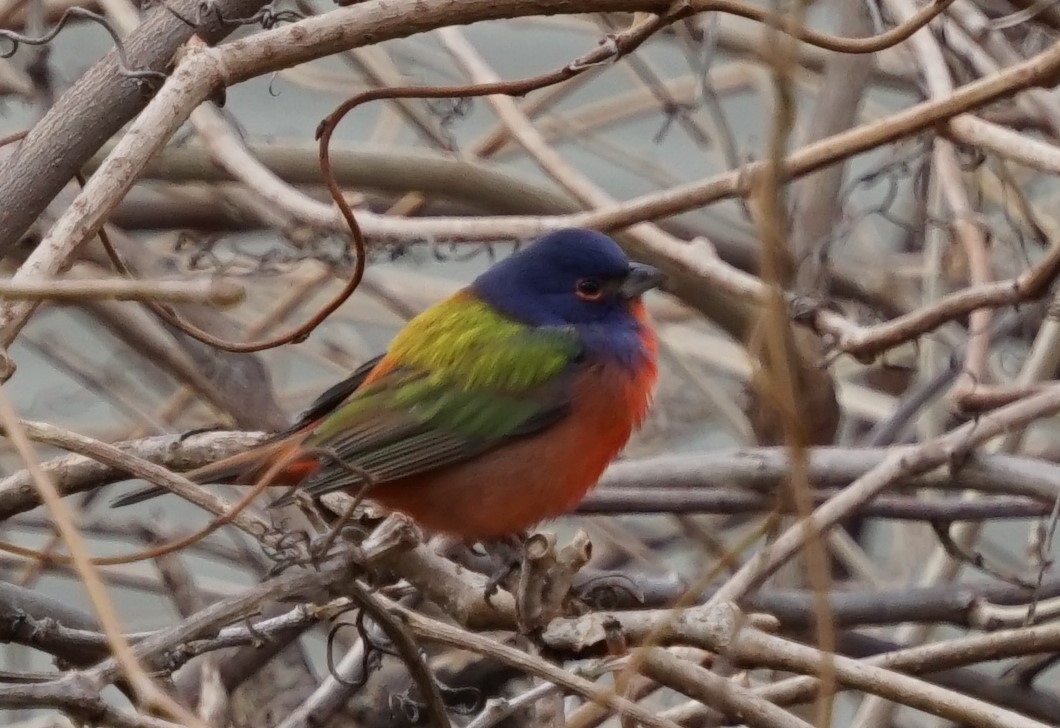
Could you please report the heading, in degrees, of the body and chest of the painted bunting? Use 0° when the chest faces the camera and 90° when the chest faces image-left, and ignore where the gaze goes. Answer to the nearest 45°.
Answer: approximately 270°
